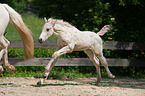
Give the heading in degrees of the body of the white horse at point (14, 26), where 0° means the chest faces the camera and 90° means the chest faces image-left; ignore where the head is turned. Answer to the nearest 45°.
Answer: approximately 90°

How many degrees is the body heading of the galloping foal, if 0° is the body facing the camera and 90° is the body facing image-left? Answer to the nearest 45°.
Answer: approximately 90°

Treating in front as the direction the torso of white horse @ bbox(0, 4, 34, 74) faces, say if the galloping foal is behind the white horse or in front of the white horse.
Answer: behind

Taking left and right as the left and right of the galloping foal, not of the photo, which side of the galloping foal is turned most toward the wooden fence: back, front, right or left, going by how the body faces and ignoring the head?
right

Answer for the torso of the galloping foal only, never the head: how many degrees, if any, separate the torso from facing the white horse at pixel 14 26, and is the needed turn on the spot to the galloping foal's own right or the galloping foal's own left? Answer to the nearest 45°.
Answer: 0° — it already faces it

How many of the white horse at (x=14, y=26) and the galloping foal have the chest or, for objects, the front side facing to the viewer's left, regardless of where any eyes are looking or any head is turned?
2

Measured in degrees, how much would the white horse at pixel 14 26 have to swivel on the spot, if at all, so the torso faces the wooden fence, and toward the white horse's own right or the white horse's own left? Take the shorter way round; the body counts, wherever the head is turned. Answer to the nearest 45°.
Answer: approximately 135° to the white horse's own right
